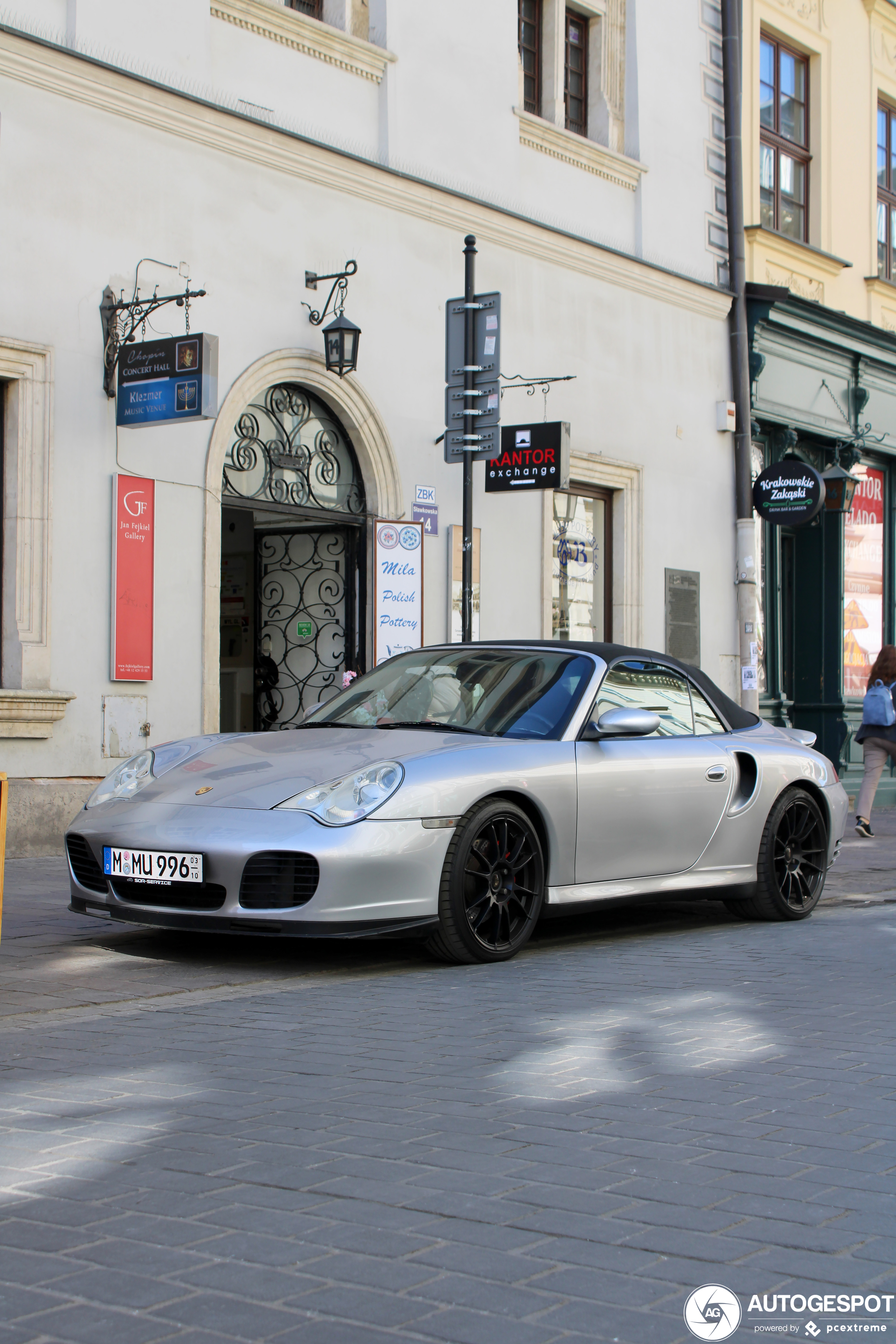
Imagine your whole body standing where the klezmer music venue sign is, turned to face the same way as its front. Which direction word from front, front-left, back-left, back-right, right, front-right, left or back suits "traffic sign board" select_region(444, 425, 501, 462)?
back-left

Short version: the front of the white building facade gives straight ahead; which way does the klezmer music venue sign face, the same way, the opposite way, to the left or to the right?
to the right

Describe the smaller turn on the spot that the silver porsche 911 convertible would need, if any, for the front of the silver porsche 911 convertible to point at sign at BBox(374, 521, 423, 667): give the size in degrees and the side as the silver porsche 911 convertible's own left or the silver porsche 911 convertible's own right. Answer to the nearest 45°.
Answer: approximately 135° to the silver porsche 911 convertible's own right

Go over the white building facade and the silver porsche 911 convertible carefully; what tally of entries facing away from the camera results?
0

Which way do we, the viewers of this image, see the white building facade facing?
facing the viewer and to the right of the viewer

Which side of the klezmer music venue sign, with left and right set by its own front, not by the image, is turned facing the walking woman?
back

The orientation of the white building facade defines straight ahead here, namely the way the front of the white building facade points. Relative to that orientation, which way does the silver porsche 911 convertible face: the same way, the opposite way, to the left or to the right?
to the right

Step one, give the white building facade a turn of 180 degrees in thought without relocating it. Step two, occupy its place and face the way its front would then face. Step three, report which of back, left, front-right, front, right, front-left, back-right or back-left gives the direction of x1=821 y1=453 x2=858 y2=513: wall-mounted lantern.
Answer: right

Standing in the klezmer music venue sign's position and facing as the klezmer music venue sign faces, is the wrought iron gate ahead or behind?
behind

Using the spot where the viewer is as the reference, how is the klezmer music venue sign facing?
facing the viewer and to the left of the viewer

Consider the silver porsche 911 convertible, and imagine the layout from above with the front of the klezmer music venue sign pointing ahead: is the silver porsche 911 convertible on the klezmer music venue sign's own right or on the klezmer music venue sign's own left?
on the klezmer music venue sign's own left

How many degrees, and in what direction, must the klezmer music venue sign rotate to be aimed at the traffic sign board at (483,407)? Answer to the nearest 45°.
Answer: approximately 135° to its left

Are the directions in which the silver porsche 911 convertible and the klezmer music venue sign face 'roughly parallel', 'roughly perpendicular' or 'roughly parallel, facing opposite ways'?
roughly parallel

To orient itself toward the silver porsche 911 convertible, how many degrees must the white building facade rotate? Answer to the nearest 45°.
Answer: approximately 45° to its right

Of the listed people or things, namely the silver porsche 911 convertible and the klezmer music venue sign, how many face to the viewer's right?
0

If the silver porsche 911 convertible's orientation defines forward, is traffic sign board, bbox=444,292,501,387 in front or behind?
behind
